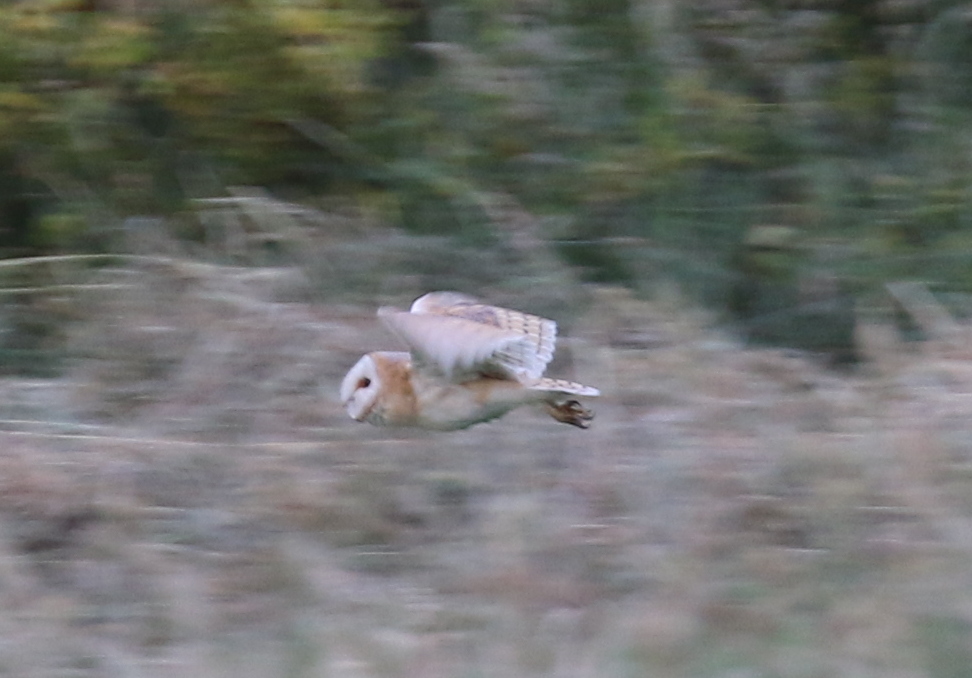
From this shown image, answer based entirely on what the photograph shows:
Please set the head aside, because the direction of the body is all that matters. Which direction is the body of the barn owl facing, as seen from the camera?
to the viewer's left
